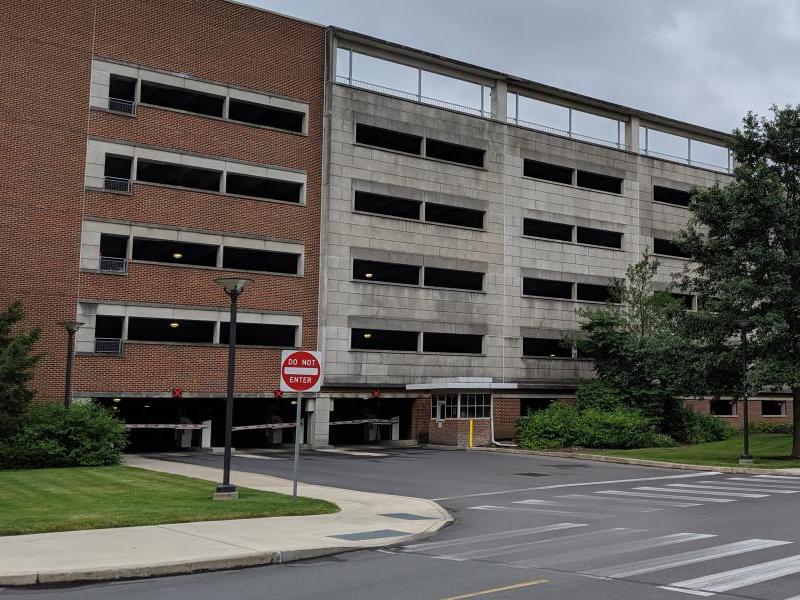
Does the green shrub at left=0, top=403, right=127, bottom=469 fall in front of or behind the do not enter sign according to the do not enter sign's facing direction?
behind

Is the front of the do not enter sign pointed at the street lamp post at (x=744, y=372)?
no

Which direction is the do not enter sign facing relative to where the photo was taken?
toward the camera

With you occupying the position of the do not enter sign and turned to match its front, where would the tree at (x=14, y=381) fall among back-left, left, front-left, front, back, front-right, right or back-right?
back-right

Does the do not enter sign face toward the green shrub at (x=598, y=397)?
no

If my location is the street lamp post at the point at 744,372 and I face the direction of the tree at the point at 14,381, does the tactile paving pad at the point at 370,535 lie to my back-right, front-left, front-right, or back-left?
front-left

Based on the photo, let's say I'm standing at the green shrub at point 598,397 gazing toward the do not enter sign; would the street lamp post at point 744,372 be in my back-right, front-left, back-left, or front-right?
front-left

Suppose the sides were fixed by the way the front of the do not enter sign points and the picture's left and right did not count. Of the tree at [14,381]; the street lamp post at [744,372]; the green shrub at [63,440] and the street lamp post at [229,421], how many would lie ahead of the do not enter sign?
0

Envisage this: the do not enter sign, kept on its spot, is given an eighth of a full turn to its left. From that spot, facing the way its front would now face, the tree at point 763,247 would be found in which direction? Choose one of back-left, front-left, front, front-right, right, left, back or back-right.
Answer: left

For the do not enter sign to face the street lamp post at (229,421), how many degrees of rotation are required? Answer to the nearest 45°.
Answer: approximately 135° to its right

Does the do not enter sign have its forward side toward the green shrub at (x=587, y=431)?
no

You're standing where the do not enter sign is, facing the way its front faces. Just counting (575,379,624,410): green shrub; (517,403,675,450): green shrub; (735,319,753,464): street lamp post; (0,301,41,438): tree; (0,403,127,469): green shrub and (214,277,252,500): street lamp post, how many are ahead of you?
0

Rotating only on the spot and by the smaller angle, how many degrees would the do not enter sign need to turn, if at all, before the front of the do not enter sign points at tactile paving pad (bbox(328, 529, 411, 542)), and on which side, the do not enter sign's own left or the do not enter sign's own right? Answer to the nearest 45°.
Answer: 0° — it already faces it
